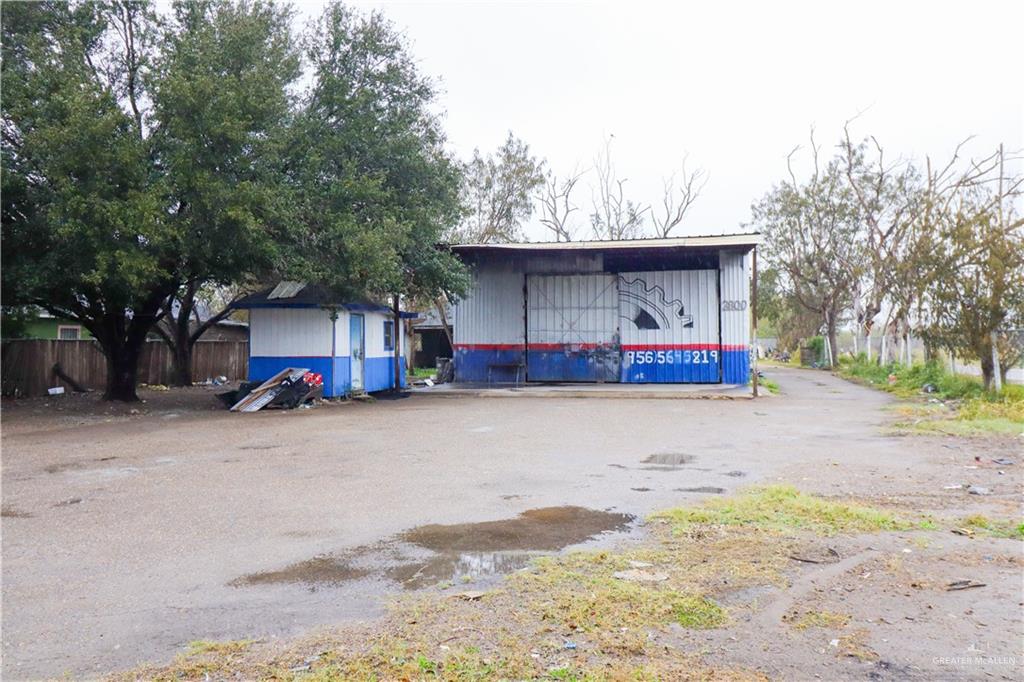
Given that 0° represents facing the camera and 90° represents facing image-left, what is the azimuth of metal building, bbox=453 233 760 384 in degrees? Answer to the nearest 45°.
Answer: approximately 0°

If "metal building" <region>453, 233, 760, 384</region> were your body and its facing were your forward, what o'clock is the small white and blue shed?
The small white and blue shed is roughly at 2 o'clock from the metal building.

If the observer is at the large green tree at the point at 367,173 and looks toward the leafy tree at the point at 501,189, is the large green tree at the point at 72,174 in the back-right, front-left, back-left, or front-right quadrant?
back-left

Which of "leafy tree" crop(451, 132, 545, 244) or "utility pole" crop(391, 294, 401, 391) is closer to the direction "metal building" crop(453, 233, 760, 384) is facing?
the utility pole

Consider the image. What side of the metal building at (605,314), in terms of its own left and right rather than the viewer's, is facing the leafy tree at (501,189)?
back

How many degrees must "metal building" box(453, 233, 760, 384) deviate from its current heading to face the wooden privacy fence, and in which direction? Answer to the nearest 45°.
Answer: approximately 90° to its right

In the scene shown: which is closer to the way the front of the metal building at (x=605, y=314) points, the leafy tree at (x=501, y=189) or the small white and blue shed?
the small white and blue shed

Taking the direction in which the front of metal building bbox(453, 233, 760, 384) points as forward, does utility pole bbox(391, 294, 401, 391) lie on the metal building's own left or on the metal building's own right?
on the metal building's own right

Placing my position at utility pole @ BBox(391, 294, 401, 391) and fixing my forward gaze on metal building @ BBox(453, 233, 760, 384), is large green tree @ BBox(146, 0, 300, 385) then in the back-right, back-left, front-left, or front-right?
back-left

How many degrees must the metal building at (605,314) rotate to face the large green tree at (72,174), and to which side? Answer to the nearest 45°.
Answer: approximately 45° to its right
